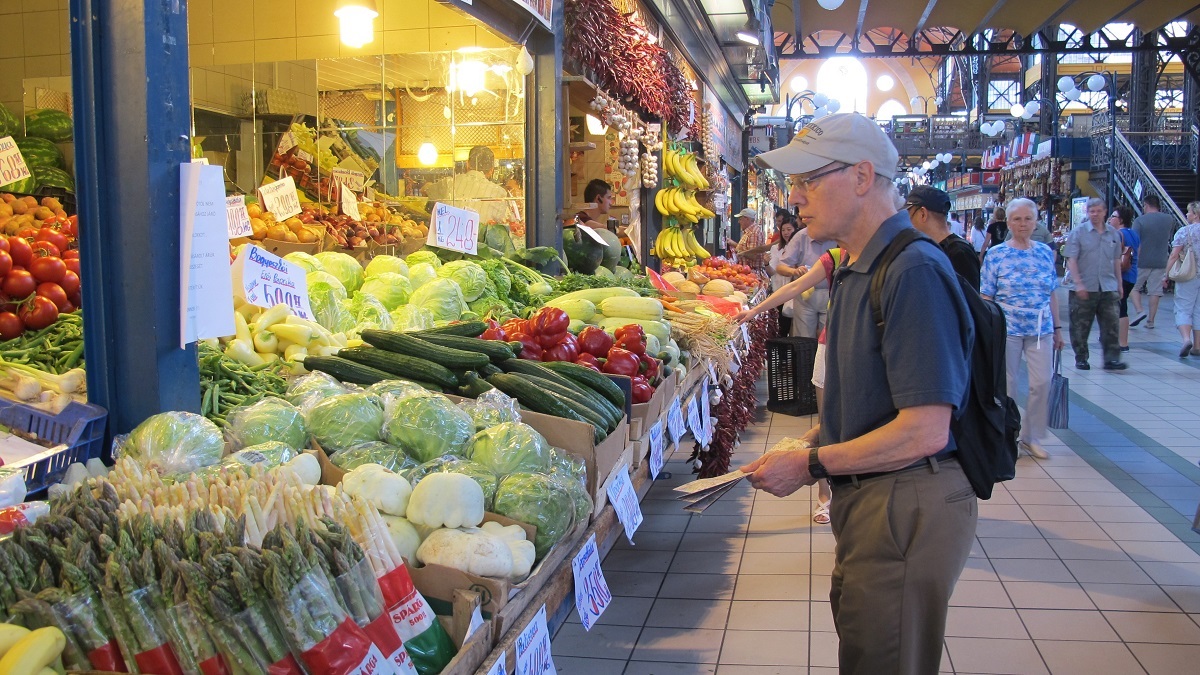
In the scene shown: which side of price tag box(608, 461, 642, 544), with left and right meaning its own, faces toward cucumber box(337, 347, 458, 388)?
back

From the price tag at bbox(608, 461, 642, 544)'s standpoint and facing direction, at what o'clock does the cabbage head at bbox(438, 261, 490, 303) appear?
The cabbage head is roughly at 7 o'clock from the price tag.

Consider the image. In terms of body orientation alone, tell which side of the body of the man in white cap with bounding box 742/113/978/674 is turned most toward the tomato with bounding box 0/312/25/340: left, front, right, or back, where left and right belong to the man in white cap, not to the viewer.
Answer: front

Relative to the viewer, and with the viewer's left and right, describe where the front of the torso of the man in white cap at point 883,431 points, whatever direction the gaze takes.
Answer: facing to the left of the viewer

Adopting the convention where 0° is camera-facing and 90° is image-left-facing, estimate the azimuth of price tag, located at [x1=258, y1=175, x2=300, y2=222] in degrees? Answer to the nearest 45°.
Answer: approximately 0°

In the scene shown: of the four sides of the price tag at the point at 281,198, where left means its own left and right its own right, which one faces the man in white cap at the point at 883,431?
front

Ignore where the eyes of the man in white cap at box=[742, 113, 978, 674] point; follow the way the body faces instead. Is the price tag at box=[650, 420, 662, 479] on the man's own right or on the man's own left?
on the man's own right

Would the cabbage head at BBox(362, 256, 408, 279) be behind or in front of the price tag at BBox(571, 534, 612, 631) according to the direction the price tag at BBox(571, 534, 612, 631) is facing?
behind

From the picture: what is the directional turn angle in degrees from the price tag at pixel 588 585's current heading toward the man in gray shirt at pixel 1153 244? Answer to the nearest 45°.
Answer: approximately 90° to its left

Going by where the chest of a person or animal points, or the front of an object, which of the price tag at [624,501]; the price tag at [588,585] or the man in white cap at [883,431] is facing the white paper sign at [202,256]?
the man in white cap

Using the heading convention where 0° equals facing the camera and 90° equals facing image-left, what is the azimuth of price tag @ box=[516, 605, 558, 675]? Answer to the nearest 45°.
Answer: approximately 315°

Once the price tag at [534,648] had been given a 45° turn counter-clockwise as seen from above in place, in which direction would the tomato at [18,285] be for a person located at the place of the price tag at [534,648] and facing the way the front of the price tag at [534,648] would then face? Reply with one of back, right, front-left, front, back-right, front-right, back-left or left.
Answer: back-left

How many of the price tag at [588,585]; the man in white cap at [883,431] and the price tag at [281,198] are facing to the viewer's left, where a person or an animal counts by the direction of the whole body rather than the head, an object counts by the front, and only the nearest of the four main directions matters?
1
